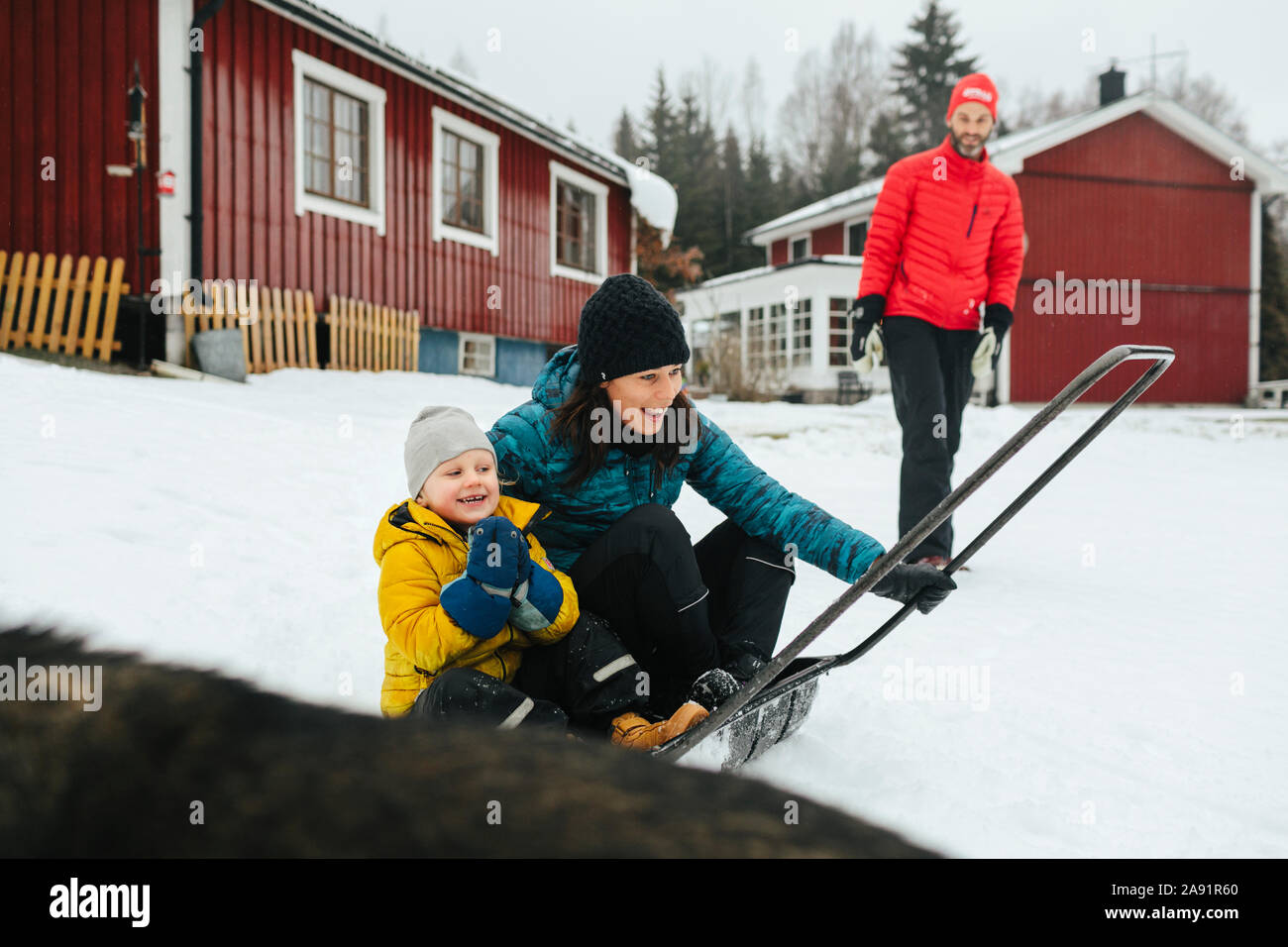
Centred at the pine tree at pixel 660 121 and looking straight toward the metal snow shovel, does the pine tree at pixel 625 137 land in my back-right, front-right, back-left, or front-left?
back-right

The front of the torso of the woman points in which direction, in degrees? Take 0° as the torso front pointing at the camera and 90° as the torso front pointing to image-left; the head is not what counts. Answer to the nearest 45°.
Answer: approximately 315°

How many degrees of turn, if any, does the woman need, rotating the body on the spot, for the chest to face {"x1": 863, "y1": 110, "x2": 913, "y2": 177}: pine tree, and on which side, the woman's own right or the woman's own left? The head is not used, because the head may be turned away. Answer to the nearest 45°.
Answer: approximately 135° to the woman's own left

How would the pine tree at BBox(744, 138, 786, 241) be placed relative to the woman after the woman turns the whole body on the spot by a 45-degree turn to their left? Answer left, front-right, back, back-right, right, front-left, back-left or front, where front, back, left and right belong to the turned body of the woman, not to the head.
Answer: left

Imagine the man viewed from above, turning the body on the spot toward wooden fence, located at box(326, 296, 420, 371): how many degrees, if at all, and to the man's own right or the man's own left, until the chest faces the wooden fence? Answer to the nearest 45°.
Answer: approximately 135° to the man's own right

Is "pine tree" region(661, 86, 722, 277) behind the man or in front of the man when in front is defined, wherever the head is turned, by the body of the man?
behind

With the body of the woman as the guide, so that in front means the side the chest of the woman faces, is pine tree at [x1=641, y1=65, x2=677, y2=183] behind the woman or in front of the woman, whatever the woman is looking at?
behind

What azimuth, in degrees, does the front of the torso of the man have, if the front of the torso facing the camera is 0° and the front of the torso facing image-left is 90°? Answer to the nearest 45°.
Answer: approximately 0°

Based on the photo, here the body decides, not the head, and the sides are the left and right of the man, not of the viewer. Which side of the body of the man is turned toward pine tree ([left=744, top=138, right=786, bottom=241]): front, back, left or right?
back
